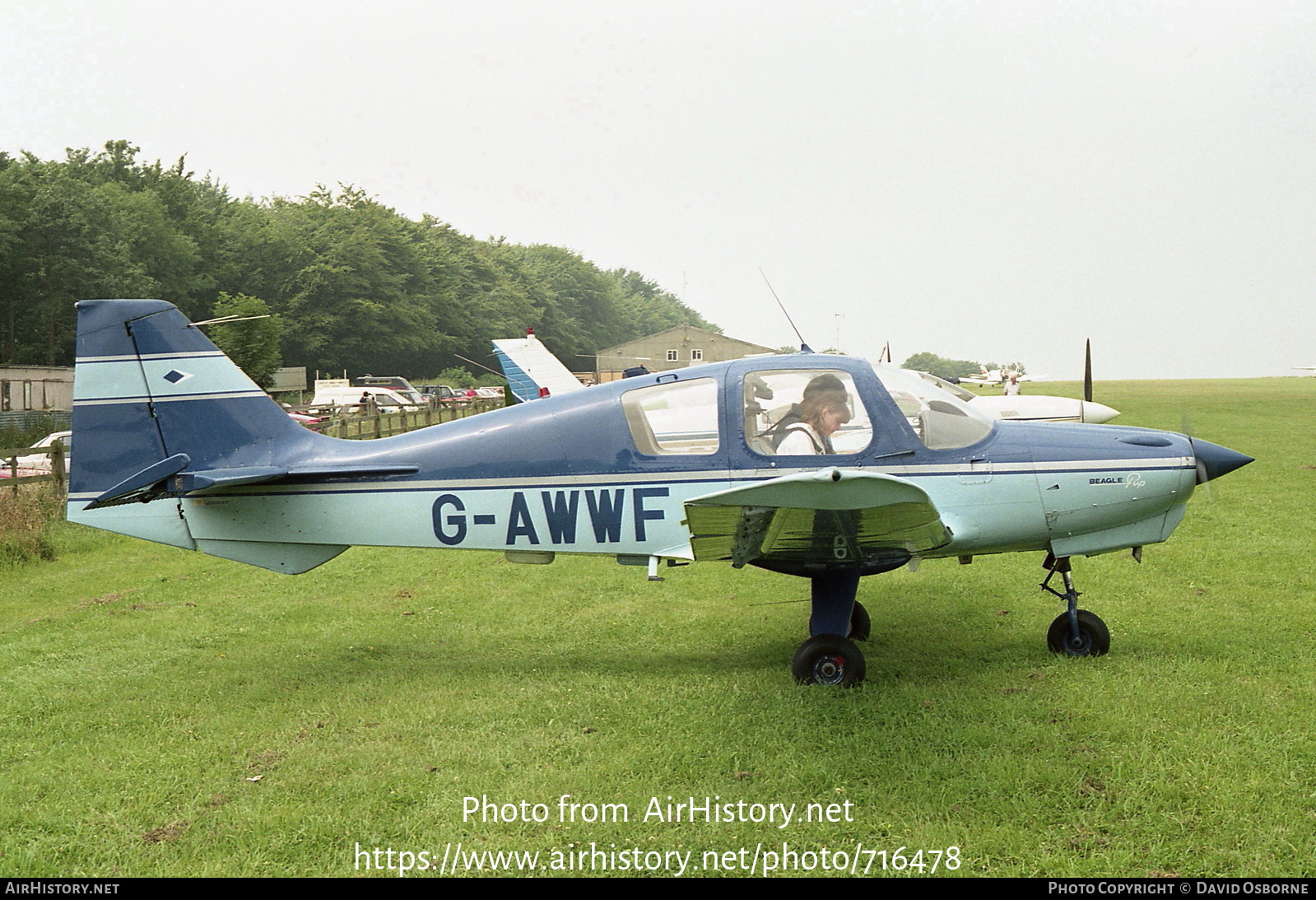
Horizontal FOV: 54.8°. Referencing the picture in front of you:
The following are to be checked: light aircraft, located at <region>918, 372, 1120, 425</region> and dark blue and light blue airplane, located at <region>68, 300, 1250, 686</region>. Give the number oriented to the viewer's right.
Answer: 2

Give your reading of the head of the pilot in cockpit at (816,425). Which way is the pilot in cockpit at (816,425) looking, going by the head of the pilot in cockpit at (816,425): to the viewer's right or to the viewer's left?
to the viewer's right

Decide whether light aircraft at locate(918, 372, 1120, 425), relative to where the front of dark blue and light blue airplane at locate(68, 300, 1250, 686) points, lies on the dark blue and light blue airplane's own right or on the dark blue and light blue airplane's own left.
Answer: on the dark blue and light blue airplane's own left

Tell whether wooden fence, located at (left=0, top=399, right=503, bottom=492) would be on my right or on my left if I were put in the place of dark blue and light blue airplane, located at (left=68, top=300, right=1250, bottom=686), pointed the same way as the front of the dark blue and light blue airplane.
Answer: on my left

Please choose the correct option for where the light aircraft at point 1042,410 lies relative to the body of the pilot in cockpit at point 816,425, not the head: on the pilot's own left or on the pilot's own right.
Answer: on the pilot's own left

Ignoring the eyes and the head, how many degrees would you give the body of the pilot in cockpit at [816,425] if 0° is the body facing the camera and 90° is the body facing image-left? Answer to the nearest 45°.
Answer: approximately 270°

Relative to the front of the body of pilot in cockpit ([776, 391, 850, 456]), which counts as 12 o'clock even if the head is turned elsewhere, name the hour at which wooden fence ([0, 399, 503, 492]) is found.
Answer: The wooden fence is roughly at 8 o'clock from the pilot in cockpit.

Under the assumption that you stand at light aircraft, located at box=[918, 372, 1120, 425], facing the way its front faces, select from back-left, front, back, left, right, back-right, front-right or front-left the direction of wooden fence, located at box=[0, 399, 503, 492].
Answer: back

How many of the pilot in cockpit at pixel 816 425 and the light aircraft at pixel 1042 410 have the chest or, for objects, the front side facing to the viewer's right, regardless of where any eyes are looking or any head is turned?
2

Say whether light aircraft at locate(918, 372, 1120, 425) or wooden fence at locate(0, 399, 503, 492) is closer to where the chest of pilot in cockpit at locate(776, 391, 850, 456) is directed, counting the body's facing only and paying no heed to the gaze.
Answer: the light aircraft

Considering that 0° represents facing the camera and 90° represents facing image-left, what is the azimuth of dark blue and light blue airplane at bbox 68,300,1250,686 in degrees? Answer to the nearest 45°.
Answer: approximately 270°

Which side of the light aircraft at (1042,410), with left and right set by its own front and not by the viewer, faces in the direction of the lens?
right
